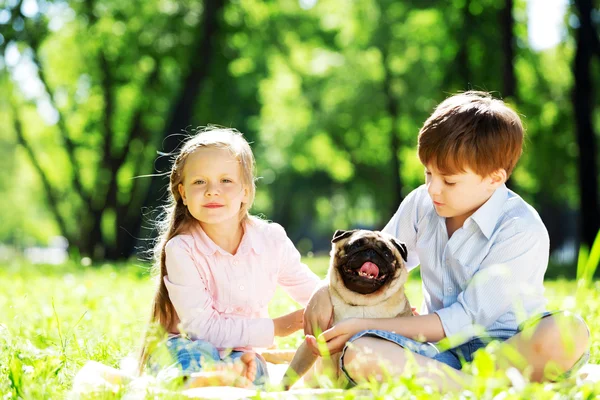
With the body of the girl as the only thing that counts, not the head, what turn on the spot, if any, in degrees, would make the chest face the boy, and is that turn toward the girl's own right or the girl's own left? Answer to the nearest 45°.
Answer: approximately 45° to the girl's own left

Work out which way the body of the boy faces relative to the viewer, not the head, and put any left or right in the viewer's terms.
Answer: facing the viewer and to the left of the viewer

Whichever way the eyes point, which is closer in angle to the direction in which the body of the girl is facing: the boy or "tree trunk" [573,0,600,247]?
the boy

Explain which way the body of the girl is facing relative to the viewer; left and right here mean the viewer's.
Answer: facing the viewer

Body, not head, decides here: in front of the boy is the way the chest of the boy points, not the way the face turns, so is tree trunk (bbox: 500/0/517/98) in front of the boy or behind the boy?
behind

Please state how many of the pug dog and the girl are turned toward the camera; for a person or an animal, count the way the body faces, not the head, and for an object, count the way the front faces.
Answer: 2

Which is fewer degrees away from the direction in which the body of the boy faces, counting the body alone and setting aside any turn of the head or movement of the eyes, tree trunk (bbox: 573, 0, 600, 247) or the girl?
the girl

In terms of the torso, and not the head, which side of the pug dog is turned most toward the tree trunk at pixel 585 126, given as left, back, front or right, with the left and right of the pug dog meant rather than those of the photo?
back

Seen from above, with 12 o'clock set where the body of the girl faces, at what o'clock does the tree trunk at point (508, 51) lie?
The tree trunk is roughly at 7 o'clock from the girl.
